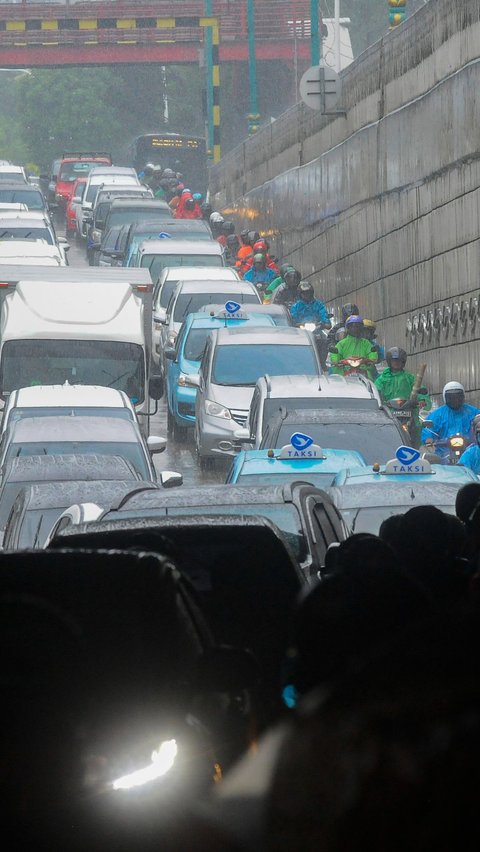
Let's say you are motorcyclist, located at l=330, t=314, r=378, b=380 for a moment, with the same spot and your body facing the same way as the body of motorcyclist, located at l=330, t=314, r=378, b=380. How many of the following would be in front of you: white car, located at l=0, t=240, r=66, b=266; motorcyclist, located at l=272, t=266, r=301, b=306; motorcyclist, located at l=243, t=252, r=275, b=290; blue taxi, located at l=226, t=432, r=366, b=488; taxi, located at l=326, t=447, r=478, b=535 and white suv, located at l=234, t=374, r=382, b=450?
3

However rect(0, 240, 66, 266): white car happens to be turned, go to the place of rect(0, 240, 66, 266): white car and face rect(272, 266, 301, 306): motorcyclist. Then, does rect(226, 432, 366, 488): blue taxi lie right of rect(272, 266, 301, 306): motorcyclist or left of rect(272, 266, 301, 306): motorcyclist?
right

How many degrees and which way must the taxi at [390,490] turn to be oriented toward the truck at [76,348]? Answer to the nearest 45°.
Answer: approximately 135° to its right

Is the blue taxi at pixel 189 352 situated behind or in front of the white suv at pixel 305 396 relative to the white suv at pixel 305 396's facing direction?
behind

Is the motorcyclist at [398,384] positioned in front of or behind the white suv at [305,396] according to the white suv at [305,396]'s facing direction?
behind

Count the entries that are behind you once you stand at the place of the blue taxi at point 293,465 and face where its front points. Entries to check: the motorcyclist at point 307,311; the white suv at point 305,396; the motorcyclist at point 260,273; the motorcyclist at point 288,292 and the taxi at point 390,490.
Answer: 4

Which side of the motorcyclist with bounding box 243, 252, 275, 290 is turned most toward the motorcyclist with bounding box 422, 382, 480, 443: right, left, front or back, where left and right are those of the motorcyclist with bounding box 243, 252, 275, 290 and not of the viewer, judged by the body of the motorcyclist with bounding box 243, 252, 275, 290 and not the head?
front

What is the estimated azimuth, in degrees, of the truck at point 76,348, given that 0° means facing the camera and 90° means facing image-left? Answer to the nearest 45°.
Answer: approximately 0°

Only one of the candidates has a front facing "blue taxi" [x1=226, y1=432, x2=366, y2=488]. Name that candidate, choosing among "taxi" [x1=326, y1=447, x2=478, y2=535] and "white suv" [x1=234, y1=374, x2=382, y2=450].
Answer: the white suv

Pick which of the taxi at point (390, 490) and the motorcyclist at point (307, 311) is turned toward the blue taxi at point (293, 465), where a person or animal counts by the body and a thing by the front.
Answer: the motorcyclist

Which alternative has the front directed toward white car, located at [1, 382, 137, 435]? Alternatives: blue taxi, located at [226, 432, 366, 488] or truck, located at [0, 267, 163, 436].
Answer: the truck

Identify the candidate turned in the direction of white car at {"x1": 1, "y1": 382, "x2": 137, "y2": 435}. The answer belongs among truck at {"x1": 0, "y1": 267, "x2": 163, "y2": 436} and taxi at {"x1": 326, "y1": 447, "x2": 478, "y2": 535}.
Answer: the truck
